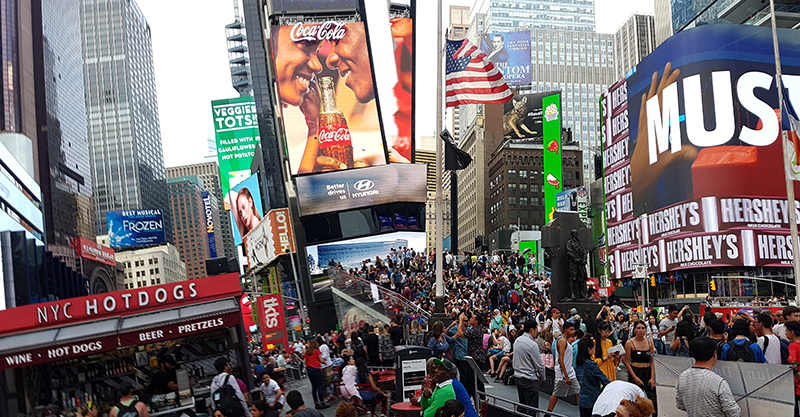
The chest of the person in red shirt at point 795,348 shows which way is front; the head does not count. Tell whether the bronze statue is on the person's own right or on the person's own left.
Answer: on the person's own right

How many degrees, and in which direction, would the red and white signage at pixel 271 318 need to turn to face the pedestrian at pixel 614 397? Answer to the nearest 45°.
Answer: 0° — it already faces them

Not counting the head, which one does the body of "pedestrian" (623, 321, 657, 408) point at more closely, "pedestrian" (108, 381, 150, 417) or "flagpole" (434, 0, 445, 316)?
the pedestrian

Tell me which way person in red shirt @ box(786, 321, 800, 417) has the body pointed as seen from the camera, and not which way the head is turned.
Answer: to the viewer's left

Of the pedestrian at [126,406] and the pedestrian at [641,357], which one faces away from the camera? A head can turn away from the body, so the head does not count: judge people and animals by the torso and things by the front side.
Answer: the pedestrian at [126,406]

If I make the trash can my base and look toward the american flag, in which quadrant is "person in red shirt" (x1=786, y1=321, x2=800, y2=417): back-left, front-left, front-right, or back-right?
back-right
